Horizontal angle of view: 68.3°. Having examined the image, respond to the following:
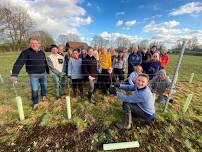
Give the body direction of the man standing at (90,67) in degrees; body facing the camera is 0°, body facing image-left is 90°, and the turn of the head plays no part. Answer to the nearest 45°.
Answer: approximately 0°

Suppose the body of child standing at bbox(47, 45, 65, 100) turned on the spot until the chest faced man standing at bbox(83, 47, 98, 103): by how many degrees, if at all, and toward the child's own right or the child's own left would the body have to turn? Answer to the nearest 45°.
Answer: approximately 45° to the child's own left

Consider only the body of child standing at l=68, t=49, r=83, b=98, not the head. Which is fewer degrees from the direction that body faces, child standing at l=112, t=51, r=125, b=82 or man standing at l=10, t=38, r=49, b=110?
the man standing

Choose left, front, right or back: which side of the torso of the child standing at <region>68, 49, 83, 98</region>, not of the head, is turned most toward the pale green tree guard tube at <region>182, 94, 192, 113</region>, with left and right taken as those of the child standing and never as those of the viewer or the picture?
left
